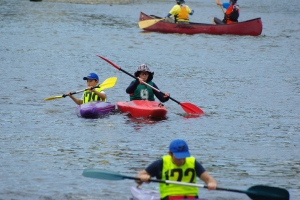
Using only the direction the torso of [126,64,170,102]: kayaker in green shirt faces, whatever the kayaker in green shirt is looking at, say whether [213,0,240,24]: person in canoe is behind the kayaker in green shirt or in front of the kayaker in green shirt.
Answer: behind

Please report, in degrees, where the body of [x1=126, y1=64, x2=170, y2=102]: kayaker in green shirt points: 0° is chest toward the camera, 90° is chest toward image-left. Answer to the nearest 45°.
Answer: approximately 0°

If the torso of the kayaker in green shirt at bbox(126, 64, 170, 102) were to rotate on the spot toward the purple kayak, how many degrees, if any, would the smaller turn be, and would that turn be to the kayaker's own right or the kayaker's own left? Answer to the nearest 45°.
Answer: approximately 90° to the kayaker's own right

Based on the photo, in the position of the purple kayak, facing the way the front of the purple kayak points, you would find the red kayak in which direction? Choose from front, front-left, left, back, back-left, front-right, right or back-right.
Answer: back-left

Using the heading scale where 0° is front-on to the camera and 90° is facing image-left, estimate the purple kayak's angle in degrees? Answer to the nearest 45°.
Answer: approximately 45°

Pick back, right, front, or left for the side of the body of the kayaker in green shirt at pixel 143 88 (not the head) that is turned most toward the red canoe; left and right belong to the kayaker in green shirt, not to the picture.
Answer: back

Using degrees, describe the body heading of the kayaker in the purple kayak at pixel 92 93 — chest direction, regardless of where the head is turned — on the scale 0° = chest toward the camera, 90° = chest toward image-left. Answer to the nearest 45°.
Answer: approximately 45°
